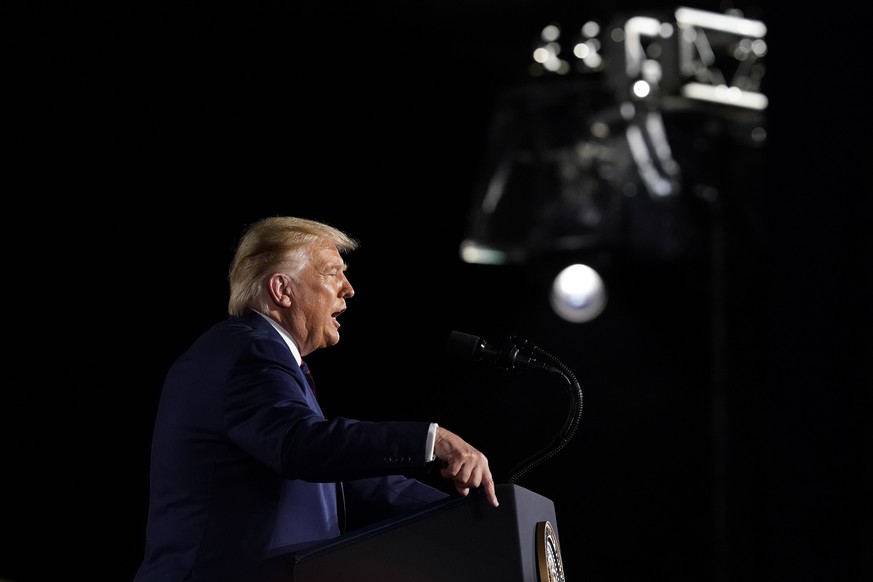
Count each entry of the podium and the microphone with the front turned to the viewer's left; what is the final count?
1

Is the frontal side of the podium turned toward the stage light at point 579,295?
no

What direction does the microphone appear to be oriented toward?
to the viewer's left

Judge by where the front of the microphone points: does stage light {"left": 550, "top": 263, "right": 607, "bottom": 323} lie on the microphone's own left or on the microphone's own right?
on the microphone's own right

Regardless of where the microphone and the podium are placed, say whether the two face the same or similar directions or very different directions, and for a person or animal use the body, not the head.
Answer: very different directions

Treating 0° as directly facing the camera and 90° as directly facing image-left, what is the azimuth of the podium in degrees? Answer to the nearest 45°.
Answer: approximately 270°
